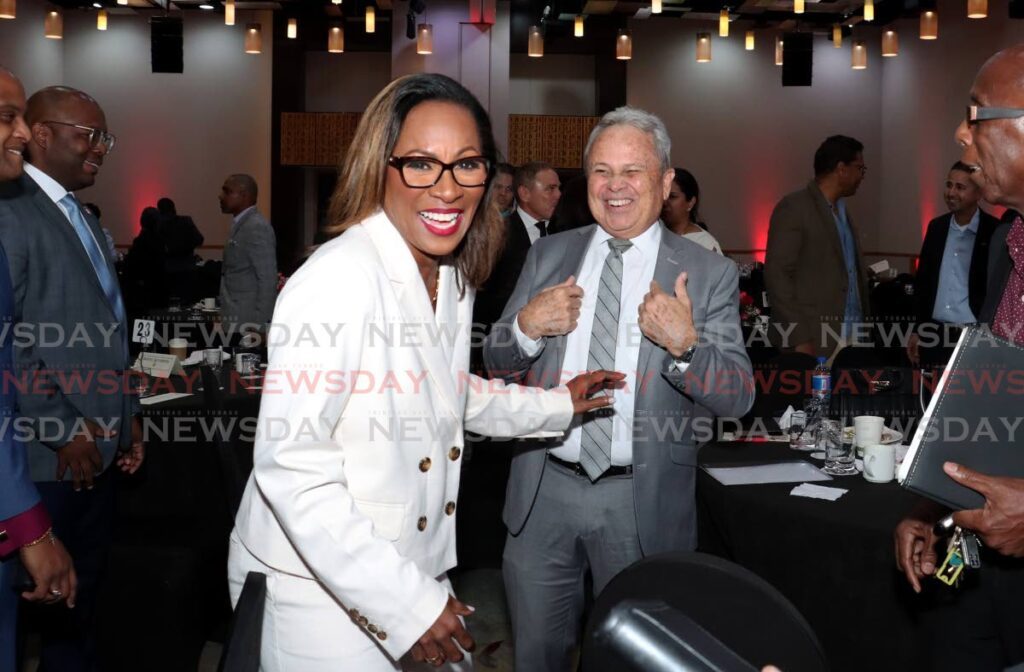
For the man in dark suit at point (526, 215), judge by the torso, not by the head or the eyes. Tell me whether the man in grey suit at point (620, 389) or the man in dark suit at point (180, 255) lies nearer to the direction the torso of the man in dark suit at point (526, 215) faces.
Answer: the man in grey suit

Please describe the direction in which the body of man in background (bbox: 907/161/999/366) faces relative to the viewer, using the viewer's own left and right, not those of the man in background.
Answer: facing the viewer

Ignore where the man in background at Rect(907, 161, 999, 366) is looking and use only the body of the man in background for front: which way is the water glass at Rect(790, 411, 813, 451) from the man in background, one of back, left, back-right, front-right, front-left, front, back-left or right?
front

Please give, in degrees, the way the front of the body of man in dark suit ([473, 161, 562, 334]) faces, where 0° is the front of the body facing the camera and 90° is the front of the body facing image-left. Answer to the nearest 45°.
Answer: approximately 315°

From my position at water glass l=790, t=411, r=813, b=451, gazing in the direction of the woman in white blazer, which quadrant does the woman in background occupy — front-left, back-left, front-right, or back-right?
back-right

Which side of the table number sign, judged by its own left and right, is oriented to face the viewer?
front

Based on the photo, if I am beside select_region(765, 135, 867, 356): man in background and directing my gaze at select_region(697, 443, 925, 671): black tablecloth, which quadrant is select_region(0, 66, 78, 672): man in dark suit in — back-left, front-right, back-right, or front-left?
front-right

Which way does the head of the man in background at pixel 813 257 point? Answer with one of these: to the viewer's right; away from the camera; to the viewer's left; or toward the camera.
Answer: to the viewer's right
